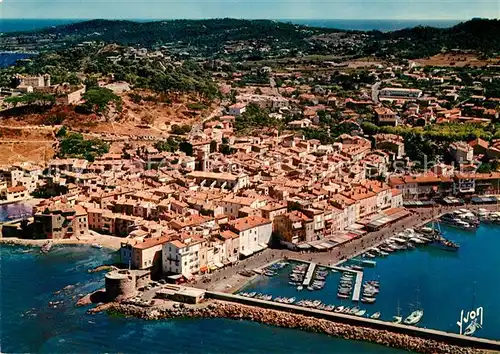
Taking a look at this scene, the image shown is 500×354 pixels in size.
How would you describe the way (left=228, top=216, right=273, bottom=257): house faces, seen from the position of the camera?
facing the viewer and to the right of the viewer

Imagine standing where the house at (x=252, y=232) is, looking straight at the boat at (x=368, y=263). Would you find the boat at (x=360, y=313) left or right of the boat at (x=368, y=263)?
right

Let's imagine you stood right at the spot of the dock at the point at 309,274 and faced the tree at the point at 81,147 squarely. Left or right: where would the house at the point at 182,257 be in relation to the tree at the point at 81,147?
left

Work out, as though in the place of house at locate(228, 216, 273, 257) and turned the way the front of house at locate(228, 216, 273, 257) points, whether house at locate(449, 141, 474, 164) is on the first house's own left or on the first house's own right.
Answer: on the first house's own left

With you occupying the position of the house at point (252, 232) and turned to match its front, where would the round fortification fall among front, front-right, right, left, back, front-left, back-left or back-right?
right

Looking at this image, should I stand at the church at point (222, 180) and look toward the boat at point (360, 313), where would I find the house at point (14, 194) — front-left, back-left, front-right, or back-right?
back-right

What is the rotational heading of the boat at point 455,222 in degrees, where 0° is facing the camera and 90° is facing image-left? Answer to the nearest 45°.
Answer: approximately 315°

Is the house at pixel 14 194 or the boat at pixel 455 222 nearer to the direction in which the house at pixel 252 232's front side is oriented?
the boat
